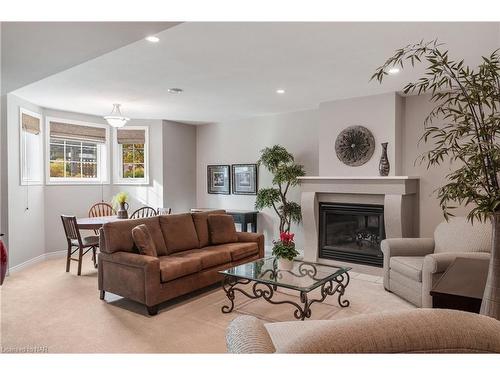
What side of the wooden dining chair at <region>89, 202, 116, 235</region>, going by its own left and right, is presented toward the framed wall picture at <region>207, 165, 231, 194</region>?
left

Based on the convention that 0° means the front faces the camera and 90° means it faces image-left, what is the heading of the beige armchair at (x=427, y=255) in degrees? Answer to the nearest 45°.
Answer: approximately 45°

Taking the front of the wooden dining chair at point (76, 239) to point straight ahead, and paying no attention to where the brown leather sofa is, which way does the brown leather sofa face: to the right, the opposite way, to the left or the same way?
to the right

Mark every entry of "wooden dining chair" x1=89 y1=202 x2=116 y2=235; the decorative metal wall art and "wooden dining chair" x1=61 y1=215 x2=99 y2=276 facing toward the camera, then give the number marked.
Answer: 2

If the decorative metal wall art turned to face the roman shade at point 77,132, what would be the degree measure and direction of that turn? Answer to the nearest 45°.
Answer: approximately 90° to its right

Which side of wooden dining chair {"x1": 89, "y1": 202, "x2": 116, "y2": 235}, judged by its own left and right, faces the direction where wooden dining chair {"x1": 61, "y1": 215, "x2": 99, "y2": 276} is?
front

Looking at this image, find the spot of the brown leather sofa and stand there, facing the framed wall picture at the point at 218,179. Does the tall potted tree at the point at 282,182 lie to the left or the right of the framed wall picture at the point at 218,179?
right

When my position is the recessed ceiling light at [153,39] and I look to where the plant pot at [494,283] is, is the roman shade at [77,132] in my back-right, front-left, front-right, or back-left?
back-left

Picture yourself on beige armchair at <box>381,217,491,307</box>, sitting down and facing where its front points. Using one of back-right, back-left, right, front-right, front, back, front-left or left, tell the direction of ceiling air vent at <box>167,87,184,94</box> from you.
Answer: front-right

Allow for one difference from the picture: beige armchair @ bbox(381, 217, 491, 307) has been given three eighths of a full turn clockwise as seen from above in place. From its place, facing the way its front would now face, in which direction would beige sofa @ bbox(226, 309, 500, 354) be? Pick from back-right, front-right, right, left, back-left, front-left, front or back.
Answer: back

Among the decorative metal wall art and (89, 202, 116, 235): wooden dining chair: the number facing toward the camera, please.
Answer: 2

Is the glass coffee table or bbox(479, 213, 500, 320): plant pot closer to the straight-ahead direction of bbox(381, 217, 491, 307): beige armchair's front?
the glass coffee table

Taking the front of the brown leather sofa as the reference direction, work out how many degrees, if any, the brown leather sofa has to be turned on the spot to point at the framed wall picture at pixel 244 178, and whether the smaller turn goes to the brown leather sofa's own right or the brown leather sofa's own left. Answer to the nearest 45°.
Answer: approximately 90° to the brown leather sofa's own left

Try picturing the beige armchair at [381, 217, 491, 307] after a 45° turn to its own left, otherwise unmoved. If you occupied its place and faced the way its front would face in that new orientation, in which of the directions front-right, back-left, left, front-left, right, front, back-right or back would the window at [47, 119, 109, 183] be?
right

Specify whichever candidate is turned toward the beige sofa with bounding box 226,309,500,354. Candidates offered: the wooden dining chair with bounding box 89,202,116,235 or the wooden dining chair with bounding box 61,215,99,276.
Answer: the wooden dining chair with bounding box 89,202,116,235
